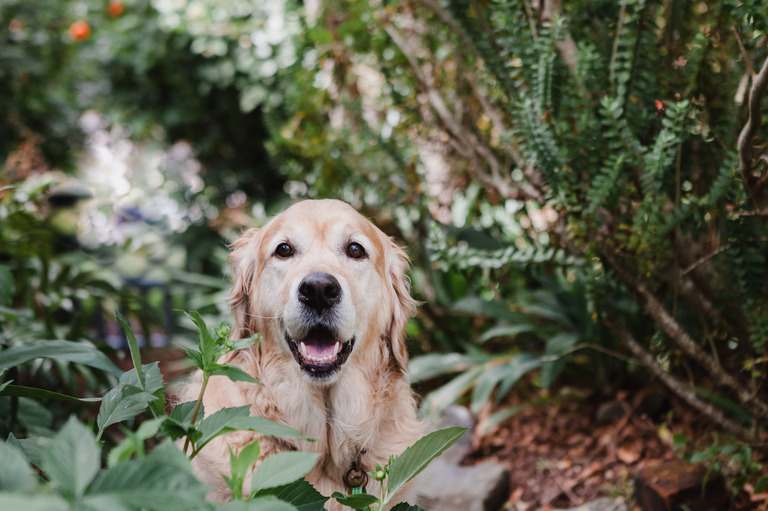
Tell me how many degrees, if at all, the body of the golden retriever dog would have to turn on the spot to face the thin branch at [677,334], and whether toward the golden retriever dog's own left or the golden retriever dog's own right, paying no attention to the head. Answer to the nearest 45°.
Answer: approximately 90° to the golden retriever dog's own left

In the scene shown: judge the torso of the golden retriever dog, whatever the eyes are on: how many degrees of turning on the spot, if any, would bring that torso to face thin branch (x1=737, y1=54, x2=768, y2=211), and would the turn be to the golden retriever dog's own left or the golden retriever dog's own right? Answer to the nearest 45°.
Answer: approximately 90° to the golden retriever dog's own left

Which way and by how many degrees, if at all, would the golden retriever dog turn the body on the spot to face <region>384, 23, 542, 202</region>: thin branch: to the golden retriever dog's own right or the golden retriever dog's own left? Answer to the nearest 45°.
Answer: approximately 135° to the golden retriever dog's own left

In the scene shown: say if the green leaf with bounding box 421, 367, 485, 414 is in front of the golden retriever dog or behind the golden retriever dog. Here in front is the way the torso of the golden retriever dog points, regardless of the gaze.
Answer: behind

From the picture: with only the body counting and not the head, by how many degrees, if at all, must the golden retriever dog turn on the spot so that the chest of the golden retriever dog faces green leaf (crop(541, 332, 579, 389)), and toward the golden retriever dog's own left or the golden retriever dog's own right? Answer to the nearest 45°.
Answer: approximately 135° to the golden retriever dog's own left

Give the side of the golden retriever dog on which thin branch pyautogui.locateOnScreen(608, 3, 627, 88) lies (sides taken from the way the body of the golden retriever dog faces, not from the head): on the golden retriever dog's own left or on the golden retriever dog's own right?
on the golden retriever dog's own left

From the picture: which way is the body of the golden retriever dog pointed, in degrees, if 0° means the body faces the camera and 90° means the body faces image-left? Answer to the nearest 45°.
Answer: approximately 0°

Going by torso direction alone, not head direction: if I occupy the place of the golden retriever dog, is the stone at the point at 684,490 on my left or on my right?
on my left

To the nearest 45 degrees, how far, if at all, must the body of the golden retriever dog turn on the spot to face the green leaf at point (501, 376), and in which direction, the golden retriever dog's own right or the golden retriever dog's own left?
approximately 135° to the golden retriever dog's own left
